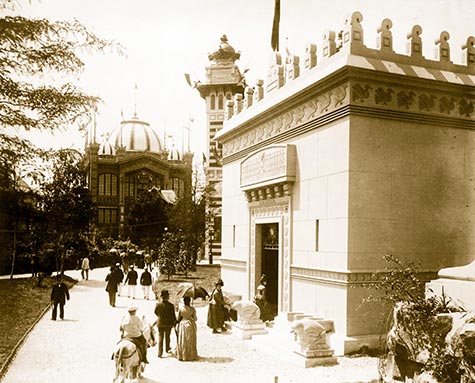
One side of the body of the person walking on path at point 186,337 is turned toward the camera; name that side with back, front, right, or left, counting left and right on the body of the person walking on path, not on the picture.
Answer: back

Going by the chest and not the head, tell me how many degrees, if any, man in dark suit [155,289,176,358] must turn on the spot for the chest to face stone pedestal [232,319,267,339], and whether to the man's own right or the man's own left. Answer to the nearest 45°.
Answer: approximately 45° to the man's own right

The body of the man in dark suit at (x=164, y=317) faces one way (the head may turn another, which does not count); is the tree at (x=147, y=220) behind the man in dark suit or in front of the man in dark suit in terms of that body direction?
in front

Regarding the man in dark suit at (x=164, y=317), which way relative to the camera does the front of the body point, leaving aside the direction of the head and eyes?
away from the camera

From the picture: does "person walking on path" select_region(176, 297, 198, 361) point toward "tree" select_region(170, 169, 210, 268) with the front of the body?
yes

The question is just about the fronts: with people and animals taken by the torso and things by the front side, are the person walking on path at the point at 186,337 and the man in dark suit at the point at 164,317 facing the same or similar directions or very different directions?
same or similar directions
